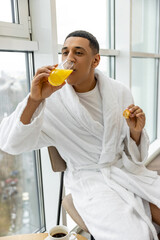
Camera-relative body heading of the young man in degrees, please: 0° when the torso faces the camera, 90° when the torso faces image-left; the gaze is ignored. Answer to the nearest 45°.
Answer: approximately 0°

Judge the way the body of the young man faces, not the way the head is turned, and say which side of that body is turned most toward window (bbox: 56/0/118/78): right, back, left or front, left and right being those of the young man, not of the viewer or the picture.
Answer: back
